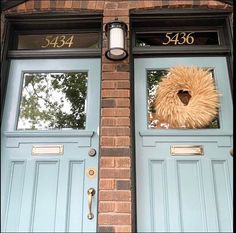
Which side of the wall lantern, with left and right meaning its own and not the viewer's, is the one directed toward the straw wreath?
left

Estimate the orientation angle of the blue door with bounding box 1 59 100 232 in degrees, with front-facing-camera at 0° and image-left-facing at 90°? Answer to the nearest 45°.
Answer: approximately 0°

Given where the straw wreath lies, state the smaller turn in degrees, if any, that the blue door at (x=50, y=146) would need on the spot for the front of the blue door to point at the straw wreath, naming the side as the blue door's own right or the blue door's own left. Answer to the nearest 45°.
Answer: approximately 90° to the blue door's own left

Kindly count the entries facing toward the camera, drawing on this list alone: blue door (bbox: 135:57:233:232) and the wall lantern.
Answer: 2

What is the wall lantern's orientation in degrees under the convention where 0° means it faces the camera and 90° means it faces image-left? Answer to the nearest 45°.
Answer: approximately 0°

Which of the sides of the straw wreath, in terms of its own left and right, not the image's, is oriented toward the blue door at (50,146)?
right

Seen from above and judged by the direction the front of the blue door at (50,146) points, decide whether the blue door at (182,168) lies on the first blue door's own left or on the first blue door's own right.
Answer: on the first blue door's own left

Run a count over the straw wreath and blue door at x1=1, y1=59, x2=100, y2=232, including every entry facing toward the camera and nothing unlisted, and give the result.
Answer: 2
